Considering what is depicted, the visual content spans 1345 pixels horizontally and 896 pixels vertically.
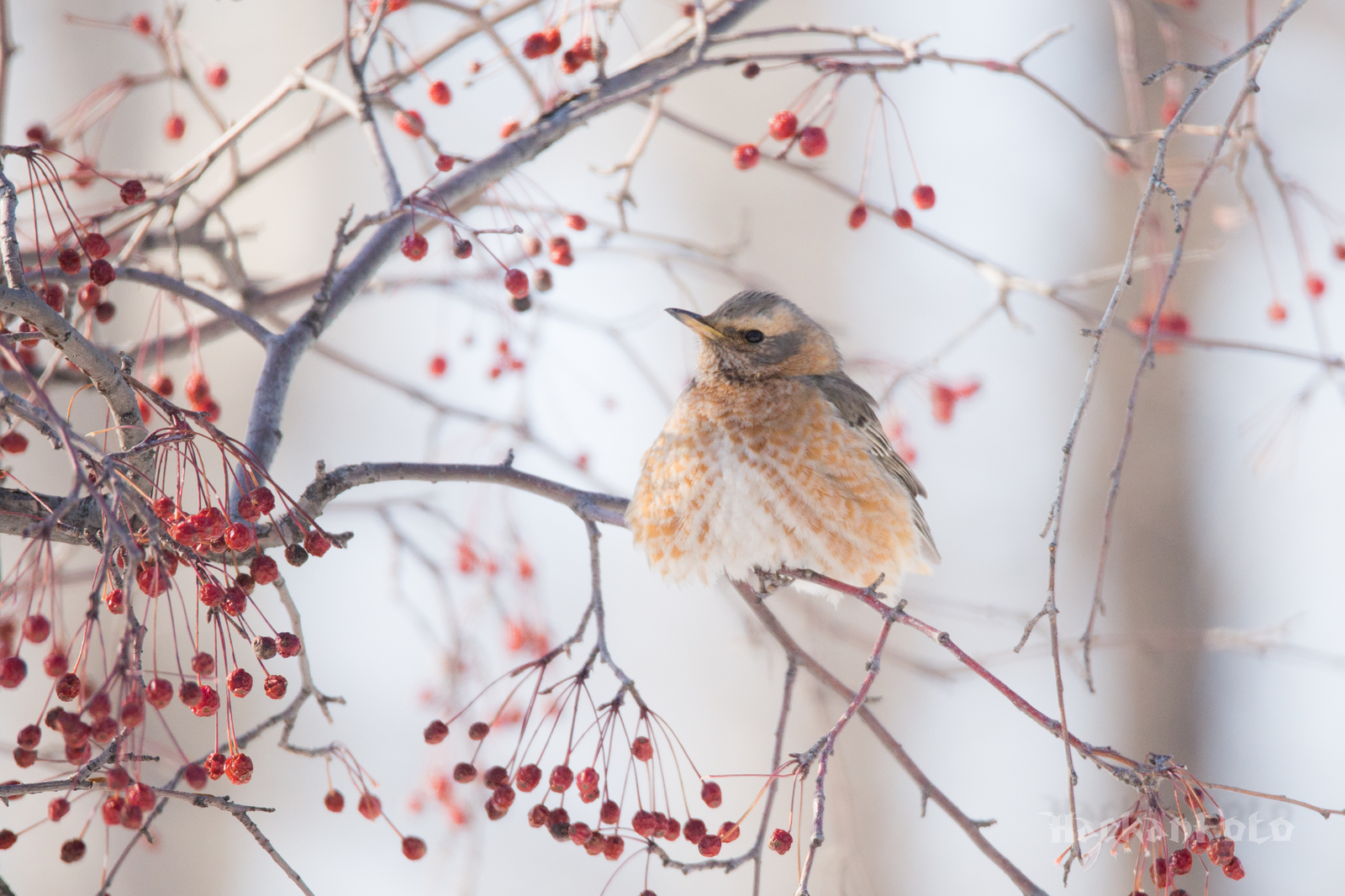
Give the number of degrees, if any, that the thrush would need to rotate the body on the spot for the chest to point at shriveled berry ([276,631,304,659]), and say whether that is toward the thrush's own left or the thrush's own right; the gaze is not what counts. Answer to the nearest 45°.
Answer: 0° — it already faces it

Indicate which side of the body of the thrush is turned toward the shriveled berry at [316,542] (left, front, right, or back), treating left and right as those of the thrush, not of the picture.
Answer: front

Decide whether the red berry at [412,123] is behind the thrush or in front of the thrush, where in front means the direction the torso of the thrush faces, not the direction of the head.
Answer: in front

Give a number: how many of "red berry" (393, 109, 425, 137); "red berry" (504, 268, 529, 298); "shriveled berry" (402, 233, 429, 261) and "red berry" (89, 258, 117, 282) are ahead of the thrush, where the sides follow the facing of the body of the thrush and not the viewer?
4

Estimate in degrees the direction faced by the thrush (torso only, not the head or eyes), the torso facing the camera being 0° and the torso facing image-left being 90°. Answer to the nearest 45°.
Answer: approximately 45°
